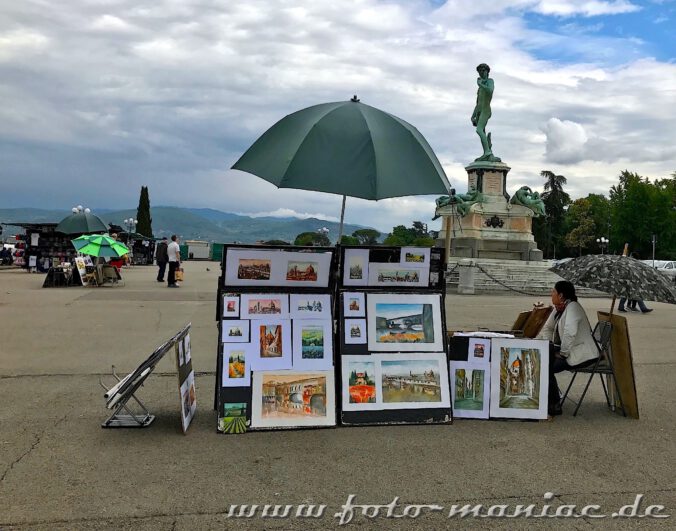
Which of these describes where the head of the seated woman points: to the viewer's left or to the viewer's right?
to the viewer's left

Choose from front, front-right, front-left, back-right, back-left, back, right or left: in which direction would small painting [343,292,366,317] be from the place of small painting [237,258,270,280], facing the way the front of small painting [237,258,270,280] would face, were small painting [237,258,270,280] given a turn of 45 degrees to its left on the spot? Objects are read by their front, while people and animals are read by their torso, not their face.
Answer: front-left

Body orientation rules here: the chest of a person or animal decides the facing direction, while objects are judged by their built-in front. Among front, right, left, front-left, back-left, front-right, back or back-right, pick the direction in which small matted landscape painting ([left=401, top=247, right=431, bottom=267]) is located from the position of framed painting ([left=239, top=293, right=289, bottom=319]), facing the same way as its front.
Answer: left

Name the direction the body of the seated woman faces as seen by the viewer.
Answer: to the viewer's left

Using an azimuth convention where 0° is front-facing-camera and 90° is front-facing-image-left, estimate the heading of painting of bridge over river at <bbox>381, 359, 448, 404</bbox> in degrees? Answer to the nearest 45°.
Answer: approximately 0°

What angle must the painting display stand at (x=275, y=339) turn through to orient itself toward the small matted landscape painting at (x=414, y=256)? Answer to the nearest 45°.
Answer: approximately 90° to its left

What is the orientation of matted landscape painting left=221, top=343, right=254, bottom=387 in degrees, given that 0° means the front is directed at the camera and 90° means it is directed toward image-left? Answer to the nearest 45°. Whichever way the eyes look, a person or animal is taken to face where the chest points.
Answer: approximately 0°

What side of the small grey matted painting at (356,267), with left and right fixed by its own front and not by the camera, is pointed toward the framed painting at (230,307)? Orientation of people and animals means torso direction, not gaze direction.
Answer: right
